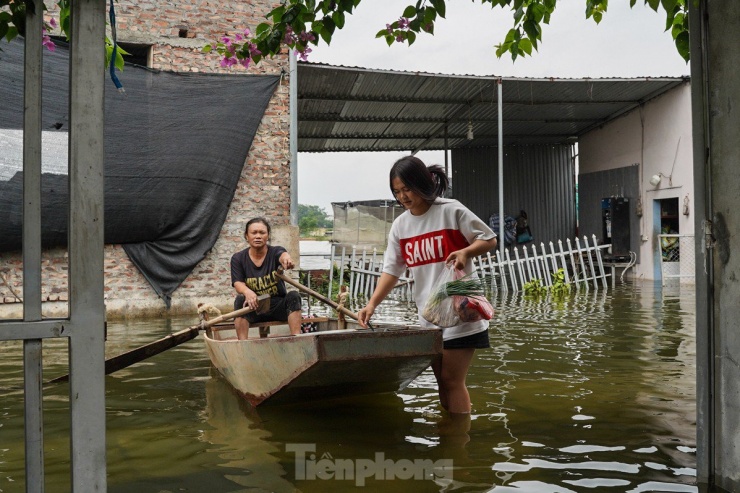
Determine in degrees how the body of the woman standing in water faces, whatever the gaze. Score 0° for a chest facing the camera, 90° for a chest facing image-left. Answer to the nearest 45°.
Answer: approximately 45°

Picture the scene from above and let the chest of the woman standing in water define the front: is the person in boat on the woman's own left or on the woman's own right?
on the woman's own right

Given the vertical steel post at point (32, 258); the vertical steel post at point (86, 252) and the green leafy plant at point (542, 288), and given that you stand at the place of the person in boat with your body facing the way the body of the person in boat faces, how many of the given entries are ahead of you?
2

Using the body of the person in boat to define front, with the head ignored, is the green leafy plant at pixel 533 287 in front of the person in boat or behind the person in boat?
behind

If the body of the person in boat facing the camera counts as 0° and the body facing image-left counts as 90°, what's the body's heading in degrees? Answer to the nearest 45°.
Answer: approximately 0°

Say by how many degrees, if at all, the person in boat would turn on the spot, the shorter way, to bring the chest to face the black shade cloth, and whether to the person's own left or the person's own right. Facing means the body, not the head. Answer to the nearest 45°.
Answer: approximately 180°

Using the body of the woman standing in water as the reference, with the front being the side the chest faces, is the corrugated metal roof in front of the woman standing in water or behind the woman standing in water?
behind

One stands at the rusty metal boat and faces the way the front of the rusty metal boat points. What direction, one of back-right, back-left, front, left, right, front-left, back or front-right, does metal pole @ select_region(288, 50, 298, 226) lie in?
back-left

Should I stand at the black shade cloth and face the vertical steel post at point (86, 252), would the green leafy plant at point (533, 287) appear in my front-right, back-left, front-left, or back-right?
back-left

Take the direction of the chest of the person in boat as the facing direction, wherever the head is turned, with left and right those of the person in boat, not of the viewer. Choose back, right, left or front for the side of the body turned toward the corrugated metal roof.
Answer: back
